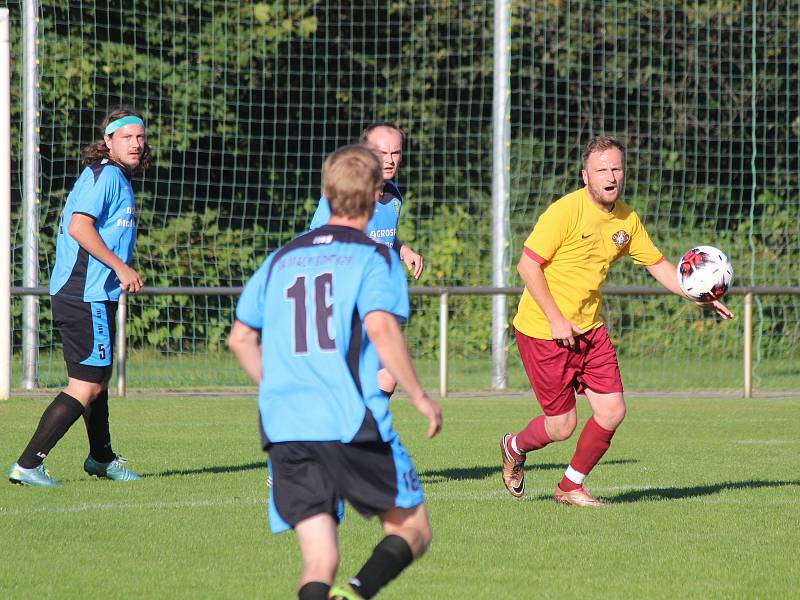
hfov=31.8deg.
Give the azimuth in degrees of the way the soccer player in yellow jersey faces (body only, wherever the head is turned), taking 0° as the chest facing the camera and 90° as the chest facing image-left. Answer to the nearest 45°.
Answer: approximately 315°

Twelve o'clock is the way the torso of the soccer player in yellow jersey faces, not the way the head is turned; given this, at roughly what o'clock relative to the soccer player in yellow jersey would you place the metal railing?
The metal railing is roughly at 7 o'clock from the soccer player in yellow jersey.

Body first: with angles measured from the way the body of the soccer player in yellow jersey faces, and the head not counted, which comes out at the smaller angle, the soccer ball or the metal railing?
the soccer ball
